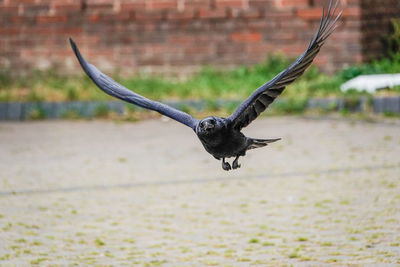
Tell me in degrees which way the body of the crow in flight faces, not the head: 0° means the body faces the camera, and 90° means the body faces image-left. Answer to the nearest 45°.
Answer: approximately 45°

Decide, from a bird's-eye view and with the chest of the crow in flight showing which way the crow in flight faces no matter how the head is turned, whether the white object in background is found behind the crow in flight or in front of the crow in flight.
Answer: behind
